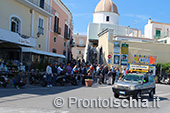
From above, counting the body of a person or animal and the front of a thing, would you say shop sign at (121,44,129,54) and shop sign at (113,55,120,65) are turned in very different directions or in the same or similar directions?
same or similar directions

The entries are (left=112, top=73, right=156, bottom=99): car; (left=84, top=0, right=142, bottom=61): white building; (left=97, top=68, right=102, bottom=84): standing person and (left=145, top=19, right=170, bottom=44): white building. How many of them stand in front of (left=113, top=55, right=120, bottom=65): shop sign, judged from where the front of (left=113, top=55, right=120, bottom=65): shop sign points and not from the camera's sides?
2

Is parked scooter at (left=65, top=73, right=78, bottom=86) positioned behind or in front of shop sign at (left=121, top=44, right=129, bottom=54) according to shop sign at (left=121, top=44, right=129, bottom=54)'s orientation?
in front

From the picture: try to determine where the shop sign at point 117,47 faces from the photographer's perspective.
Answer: facing the viewer

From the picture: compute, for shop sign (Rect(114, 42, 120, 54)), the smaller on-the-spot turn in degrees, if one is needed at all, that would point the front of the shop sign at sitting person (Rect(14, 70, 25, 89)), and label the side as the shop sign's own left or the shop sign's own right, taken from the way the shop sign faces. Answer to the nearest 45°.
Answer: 0° — it already faces them

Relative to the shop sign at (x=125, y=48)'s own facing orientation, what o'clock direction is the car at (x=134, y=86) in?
The car is roughly at 12 o'clock from the shop sign.

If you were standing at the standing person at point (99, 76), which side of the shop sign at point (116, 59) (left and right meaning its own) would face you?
front

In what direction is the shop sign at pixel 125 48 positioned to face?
toward the camera

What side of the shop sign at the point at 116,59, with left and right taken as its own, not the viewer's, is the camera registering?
front

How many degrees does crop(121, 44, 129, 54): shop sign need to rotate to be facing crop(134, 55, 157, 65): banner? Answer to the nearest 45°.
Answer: approximately 90° to its left

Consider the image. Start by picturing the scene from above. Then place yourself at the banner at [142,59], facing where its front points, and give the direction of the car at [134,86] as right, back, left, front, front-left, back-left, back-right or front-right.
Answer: front

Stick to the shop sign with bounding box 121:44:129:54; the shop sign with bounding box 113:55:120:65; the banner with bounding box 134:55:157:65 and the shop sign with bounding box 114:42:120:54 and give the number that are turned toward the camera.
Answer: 4

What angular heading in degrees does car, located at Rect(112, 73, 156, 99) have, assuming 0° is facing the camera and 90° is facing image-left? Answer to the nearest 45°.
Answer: approximately 45°
